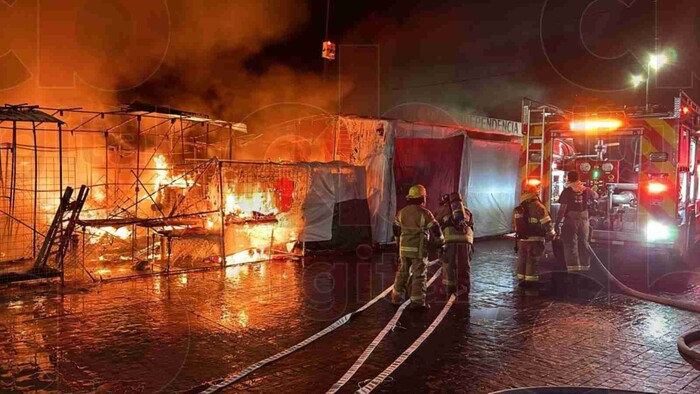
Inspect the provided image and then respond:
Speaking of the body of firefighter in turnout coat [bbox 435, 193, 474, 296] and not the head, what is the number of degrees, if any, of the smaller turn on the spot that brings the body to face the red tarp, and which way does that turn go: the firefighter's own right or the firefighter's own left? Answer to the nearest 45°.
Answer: approximately 45° to the firefighter's own right

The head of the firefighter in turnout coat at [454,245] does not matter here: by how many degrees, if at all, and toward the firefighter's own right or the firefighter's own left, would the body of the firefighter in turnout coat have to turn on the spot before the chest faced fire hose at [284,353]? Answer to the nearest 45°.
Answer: approximately 90° to the firefighter's own left

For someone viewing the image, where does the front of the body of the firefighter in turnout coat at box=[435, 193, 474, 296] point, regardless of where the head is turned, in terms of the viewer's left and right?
facing away from the viewer and to the left of the viewer

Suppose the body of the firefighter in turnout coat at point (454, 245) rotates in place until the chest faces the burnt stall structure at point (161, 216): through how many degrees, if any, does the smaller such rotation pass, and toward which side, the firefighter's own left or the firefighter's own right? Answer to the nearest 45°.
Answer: approximately 45° to the firefighter's own left

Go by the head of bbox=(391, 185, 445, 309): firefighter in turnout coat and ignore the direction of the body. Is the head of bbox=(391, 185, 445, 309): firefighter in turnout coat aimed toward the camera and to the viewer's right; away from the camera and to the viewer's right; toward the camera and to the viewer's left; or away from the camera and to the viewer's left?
away from the camera and to the viewer's left

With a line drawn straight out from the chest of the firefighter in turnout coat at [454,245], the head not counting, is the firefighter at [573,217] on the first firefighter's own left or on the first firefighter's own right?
on the first firefighter's own right

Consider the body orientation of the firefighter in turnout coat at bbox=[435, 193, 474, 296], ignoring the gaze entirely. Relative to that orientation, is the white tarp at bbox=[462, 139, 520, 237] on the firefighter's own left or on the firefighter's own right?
on the firefighter's own right

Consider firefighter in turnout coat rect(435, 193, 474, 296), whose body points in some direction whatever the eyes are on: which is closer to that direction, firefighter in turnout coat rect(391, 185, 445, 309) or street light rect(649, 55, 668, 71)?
the street light
